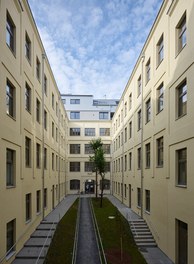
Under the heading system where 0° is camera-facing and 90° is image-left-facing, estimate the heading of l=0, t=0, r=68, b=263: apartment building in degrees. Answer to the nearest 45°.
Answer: approximately 270°

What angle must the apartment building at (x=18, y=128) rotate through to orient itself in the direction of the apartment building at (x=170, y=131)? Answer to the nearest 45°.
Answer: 0° — it already faces it
